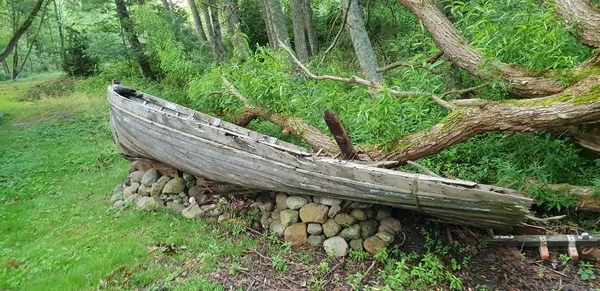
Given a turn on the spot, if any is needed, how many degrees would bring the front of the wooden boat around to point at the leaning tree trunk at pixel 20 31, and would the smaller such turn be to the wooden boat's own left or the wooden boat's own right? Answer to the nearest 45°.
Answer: approximately 45° to the wooden boat's own right

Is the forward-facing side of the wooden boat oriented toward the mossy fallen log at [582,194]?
no

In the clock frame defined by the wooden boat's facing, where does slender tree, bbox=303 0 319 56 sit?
The slender tree is roughly at 3 o'clock from the wooden boat.

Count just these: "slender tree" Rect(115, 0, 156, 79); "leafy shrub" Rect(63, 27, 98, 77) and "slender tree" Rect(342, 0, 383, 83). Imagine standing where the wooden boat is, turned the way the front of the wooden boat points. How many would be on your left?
0

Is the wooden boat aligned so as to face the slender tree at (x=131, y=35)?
no

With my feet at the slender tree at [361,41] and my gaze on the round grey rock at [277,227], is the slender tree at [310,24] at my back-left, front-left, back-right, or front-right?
back-right

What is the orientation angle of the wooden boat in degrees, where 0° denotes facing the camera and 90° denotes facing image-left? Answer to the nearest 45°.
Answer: approximately 90°

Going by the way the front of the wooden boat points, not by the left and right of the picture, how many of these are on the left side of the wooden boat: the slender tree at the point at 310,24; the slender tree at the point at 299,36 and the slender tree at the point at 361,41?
0

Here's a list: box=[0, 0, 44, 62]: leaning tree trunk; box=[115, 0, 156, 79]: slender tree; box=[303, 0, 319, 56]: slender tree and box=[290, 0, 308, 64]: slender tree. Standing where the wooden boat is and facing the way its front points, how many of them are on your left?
0
